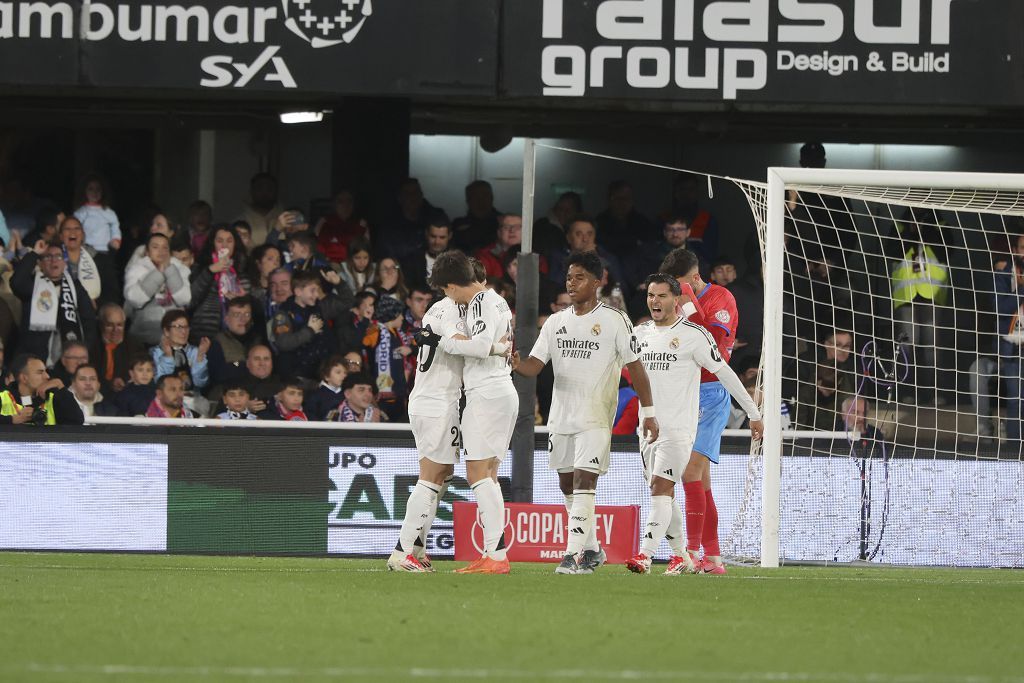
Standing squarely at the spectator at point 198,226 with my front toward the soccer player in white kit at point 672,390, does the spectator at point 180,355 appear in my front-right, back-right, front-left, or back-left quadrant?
front-right

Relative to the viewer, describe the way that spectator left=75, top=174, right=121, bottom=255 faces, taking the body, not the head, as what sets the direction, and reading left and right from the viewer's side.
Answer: facing the viewer

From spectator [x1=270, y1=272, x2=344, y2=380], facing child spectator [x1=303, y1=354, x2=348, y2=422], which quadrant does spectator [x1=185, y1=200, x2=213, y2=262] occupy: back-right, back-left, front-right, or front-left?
back-right

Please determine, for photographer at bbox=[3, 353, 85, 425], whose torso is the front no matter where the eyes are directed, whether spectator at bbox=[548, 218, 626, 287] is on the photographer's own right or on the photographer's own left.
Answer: on the photographer's own left

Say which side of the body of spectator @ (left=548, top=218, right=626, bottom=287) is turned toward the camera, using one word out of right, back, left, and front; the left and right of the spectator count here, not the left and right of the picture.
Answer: front

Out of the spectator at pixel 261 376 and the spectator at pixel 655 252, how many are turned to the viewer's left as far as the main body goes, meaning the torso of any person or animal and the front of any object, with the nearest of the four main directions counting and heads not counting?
0

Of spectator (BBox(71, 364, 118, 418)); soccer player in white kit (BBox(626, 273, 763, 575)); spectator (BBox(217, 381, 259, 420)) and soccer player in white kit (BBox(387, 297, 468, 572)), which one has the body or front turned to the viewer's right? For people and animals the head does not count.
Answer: soccer player in white kit (BBox(387, 297, 468, 572))

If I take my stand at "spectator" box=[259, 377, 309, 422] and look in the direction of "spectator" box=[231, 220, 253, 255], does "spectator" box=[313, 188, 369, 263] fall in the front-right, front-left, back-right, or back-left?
front-right

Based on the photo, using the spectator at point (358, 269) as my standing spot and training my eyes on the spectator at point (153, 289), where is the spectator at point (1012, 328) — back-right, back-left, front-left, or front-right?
back-left

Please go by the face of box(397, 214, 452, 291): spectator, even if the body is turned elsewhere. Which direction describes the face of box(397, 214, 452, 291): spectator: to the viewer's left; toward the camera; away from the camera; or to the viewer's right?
toward the camera

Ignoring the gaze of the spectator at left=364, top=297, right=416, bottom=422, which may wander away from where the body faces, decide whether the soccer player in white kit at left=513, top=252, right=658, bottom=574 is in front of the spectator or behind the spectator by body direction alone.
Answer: in front

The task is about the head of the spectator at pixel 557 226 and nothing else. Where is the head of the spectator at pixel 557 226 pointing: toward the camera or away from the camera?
toward the camera

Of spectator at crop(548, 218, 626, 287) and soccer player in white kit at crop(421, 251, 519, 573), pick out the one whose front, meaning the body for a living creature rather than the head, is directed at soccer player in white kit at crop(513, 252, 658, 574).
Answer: the spectator

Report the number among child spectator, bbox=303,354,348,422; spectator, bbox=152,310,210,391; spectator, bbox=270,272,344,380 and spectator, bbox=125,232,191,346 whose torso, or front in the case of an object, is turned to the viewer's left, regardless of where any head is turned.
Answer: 0

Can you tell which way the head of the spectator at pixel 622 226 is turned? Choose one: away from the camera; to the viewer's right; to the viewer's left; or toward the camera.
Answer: toward the camera

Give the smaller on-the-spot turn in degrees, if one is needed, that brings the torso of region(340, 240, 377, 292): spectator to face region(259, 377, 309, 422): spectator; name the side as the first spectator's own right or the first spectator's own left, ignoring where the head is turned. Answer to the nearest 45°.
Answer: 0° — they already face them

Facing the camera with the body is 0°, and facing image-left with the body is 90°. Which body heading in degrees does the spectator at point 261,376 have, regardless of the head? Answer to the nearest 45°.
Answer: approximately 315°
